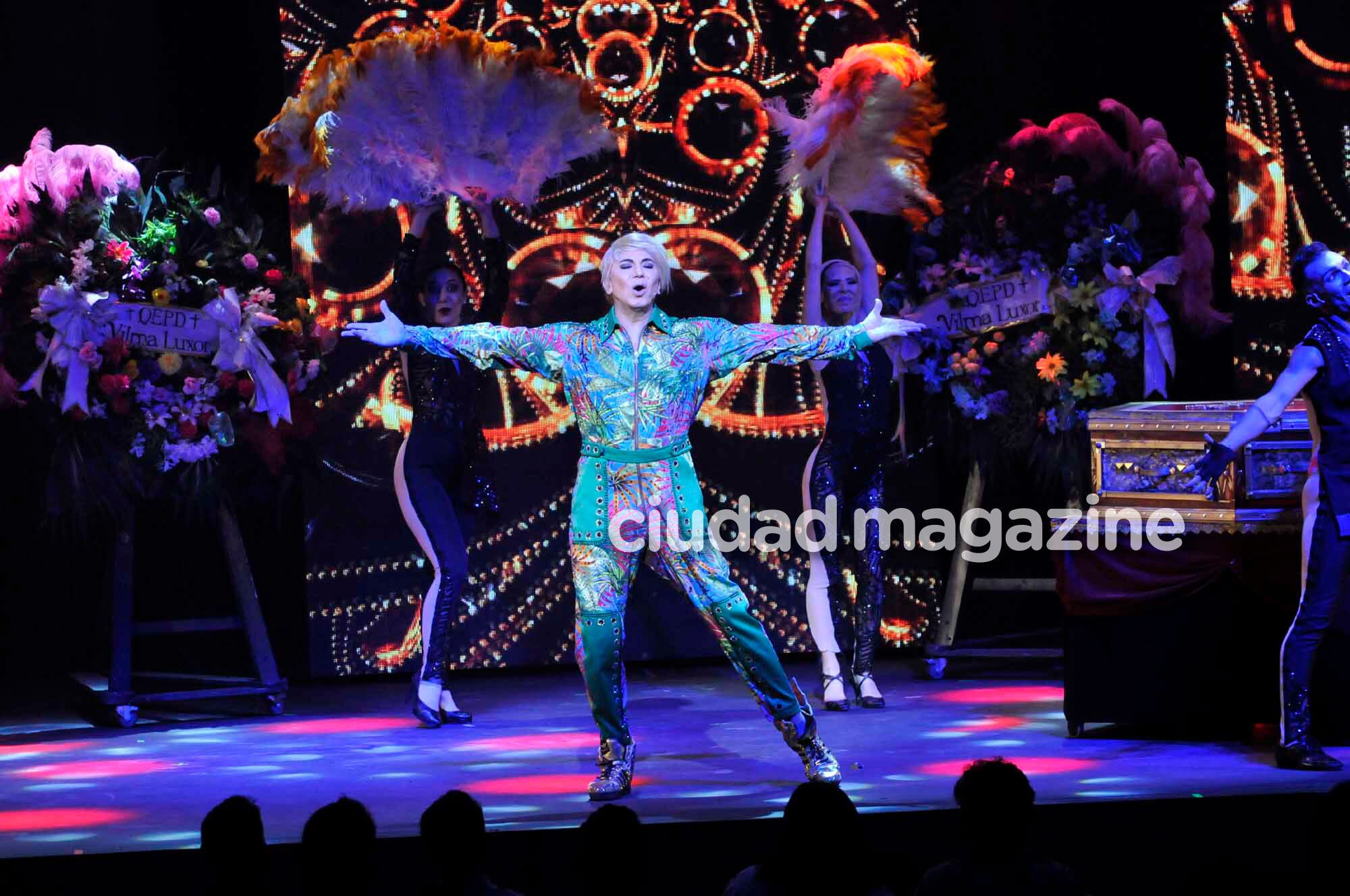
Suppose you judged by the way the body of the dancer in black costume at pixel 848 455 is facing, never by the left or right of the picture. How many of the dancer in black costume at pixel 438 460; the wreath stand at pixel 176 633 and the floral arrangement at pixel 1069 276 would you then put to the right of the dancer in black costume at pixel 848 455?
2

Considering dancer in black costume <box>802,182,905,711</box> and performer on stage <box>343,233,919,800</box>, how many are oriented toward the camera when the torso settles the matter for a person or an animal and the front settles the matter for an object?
2

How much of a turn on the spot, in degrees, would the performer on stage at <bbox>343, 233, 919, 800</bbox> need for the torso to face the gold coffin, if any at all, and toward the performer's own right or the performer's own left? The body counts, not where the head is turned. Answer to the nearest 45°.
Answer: approximately 90° to the performer's own left

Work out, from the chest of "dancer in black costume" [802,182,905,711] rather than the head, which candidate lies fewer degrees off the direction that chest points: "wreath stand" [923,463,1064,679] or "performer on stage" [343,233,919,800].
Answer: the performer on stage

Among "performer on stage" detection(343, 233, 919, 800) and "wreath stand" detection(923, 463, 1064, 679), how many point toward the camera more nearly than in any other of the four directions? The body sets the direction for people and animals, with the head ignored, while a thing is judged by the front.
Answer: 2

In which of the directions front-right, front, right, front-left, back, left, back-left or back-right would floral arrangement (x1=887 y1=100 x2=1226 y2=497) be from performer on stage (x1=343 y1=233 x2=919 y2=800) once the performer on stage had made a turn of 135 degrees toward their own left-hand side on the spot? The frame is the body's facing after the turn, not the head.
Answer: front

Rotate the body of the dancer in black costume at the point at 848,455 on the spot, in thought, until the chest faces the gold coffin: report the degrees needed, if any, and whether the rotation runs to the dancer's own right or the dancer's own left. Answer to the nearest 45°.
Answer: approximately 45° to the dancer's own left

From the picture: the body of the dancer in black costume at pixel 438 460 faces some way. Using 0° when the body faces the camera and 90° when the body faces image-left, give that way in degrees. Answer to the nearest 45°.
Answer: approximately 315°

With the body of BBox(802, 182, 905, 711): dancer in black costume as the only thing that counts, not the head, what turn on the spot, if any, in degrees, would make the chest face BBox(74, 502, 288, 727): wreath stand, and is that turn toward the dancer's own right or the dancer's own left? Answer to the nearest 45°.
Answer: approximately 90° to the dancer's own right
